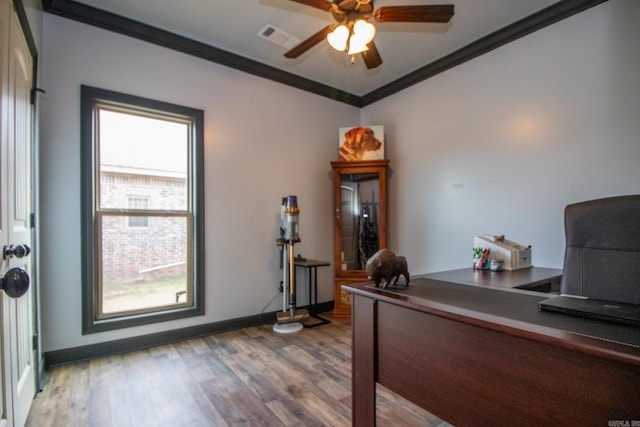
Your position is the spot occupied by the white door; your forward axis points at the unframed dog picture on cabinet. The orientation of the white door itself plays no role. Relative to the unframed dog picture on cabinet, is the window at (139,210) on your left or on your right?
left

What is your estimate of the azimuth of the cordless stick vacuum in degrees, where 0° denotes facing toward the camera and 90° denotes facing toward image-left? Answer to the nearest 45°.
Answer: approximately 315°

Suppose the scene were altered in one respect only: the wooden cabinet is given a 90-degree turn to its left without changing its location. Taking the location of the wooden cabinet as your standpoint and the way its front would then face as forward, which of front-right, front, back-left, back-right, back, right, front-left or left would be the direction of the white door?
back-right

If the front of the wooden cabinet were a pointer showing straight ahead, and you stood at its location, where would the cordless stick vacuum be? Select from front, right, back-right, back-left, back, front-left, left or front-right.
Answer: front-right

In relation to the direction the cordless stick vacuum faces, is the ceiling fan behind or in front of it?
in front

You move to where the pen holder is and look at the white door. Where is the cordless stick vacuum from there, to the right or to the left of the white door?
right

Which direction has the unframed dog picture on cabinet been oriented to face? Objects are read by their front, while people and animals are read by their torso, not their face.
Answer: toward the camera

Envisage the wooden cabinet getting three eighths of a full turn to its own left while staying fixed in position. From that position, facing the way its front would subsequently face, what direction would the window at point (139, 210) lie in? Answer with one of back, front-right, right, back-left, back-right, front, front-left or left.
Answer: back

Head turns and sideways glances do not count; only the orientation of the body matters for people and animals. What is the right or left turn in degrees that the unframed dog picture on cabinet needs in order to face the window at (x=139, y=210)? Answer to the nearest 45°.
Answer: approximately 45° to its right

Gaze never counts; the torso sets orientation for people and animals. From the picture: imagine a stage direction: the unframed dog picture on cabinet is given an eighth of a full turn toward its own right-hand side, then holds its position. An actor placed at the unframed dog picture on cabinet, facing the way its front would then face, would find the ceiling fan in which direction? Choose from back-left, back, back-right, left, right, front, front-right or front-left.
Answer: front-left

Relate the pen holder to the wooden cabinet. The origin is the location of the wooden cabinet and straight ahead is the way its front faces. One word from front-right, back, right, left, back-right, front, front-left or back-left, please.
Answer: front-left

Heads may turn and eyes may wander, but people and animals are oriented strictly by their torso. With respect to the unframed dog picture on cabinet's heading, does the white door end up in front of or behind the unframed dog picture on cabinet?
in front

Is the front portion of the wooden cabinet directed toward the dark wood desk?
yes

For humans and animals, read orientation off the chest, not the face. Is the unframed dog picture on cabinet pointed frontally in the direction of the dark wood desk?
yes

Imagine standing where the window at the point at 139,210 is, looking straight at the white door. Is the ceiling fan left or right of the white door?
left

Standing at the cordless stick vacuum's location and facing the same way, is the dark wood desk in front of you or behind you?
in front

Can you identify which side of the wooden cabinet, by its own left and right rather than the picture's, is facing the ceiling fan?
front
